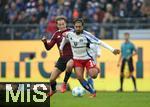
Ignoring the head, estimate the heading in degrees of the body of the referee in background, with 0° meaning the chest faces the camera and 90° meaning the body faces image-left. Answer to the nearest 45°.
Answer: approximately 0°
